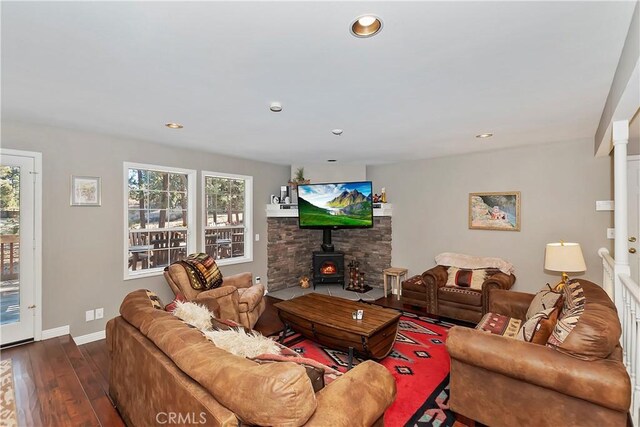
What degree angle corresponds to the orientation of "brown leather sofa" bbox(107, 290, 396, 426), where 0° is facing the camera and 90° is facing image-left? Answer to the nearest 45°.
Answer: approximately 225°

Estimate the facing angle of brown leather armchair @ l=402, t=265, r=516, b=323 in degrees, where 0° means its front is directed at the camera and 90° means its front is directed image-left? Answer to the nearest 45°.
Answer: approximately 45°

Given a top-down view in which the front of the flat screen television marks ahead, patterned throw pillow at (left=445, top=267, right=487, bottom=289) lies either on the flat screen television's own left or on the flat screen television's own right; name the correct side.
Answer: on the flat screen television's own left

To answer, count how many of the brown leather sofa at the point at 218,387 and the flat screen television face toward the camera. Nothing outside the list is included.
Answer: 1

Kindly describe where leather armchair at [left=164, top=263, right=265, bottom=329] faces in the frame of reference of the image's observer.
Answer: facing the viewer and to the right of the viewer

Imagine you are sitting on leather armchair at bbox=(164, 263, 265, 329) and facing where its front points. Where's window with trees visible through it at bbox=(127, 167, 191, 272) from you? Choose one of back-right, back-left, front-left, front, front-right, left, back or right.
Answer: back

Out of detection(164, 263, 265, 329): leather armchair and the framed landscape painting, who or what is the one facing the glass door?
the framed landscape painting

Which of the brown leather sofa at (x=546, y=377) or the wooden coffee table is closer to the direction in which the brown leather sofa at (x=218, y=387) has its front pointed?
the wooden coffee table

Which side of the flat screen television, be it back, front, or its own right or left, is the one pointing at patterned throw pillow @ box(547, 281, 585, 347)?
front

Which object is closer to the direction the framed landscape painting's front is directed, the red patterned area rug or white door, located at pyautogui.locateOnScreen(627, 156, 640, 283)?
the red patterned area rug

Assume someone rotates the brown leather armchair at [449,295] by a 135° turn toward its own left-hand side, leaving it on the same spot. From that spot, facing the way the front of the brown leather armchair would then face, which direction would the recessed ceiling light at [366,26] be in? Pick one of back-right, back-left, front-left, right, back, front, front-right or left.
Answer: right

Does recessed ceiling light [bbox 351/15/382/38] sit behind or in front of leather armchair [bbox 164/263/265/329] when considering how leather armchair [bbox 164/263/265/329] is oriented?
in front

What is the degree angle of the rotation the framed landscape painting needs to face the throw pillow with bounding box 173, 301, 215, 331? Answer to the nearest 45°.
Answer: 0° — it already faces it

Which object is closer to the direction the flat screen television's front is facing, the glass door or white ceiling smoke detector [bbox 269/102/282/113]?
the white ceiling smoke detector
